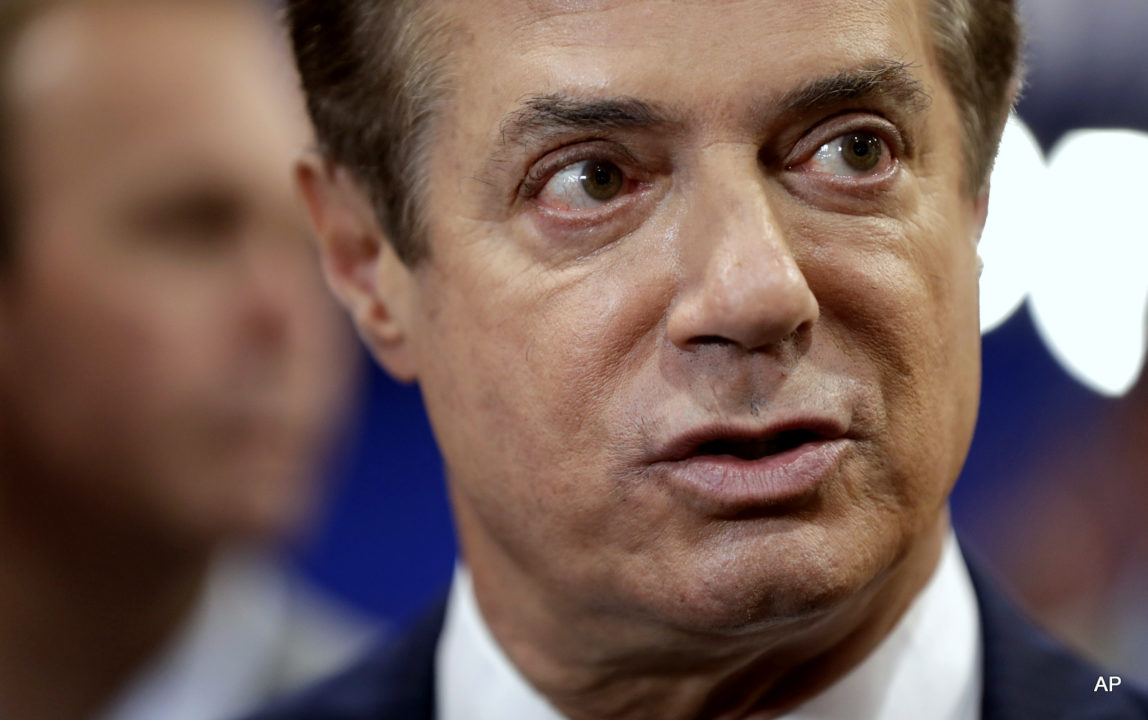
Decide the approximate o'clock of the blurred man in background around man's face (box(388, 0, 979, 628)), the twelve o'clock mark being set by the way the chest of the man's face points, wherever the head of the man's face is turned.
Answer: The blurred man in background is roughly at 6 o'clock from the man's face.

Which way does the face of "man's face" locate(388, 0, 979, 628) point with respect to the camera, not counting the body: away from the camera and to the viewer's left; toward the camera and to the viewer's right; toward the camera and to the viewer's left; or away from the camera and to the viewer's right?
toward the camera and to the viewer's right

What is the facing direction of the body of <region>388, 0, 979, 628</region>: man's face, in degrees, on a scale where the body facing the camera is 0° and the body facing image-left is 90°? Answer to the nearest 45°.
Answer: approximately 315°
